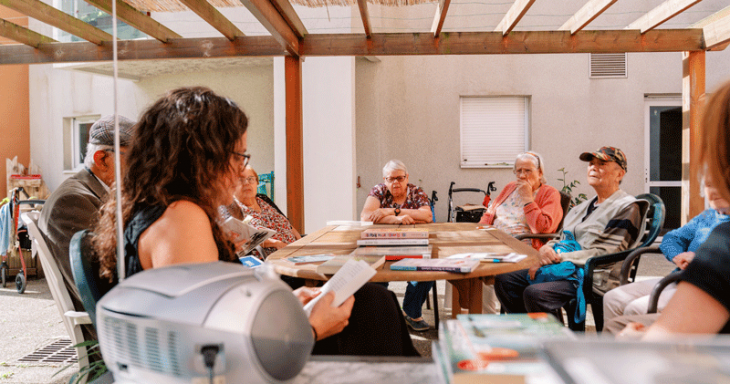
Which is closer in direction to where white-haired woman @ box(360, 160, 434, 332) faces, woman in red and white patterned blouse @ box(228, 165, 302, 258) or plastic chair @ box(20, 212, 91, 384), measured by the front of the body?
the plastic chair

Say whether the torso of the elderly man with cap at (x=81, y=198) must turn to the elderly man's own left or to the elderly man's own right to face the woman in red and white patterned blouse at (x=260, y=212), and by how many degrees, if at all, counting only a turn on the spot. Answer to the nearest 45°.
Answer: approximately 45° to the elderly man's own left

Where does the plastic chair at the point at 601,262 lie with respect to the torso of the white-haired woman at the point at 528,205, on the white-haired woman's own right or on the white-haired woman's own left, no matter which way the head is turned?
on the white-haired woman's own left

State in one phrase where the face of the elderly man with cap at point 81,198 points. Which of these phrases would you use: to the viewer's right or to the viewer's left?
to the viewer's right

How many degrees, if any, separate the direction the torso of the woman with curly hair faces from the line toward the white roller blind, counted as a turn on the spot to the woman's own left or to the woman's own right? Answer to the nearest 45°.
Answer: approximately 45° to the woman's own left

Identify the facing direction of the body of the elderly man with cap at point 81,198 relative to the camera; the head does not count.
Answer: to the viewer's right

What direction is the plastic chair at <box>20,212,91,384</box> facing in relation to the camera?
to the viewer's right

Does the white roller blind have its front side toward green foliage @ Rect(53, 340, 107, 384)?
yes

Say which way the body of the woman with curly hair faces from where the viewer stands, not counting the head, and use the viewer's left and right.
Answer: facing to the right of the viewer
